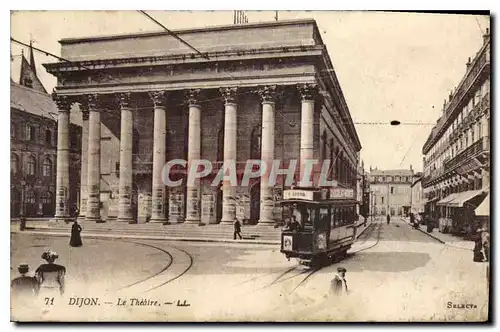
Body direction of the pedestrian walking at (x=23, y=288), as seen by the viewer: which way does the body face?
away from the camera

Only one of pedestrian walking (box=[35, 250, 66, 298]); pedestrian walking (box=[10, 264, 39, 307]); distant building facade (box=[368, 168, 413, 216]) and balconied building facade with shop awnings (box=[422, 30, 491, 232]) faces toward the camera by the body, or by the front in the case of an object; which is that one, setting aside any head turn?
distant building facade (box=[368, 168, 413, 216])

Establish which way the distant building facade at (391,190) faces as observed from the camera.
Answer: facing the viewer

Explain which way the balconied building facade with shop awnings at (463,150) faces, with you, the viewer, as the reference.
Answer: facing to the left of the viewer

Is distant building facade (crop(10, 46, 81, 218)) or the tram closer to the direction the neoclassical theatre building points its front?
the tram

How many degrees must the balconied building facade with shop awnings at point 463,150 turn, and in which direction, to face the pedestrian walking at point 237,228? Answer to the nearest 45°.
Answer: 0° — it already faces them

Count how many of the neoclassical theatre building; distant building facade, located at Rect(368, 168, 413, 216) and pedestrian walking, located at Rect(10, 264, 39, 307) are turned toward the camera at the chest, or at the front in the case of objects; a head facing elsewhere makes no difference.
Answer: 2

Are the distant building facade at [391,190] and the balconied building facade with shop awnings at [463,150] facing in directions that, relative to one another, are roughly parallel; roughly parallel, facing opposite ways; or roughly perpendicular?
roughly perpendicular
